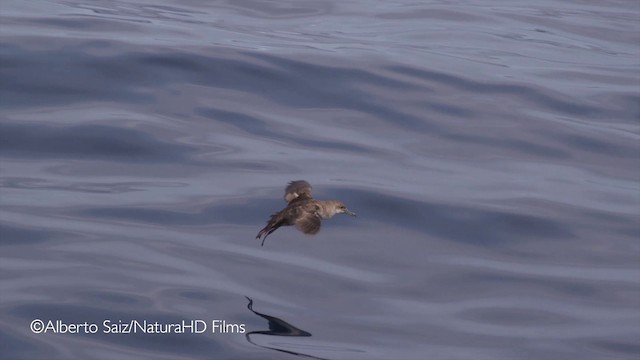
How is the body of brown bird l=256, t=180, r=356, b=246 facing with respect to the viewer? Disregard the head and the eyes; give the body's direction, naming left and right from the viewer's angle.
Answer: facing to the right of the viewer
